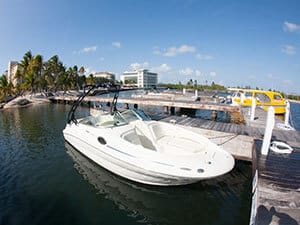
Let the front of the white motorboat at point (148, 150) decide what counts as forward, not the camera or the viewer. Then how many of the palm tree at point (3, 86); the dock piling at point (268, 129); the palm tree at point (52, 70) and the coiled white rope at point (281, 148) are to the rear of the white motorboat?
2

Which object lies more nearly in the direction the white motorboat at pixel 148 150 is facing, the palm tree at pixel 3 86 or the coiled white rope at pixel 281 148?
the coiled white rope

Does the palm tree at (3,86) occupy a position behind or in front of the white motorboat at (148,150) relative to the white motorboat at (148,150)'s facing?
behind

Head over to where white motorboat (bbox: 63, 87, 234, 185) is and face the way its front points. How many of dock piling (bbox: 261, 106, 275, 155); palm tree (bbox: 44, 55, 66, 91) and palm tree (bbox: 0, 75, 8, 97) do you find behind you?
2

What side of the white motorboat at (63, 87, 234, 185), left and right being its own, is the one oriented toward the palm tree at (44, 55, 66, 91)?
back

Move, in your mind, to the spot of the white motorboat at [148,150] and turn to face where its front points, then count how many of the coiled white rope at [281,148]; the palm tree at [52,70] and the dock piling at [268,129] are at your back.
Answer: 1

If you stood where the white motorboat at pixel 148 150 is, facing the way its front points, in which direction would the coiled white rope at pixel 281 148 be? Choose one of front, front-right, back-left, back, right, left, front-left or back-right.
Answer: front-left

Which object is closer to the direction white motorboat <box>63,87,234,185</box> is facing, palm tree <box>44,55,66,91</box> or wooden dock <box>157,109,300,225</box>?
the wooden dock

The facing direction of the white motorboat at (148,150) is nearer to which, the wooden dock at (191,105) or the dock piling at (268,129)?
the dock piling
